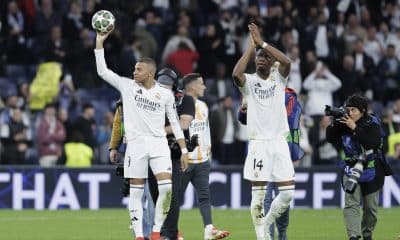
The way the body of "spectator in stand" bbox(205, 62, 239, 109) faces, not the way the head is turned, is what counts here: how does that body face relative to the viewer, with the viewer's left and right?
facing the viewer

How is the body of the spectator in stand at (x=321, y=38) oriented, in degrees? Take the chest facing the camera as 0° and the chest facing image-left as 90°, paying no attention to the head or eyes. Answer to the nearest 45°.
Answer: approximately 0°

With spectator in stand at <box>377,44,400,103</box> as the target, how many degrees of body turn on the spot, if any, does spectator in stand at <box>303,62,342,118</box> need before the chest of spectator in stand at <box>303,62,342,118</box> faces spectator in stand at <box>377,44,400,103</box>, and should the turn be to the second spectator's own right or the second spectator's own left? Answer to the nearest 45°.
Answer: approximately 135° to the second spectator's own left

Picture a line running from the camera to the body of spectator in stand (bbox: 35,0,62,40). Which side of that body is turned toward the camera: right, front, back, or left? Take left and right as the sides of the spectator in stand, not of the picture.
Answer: front

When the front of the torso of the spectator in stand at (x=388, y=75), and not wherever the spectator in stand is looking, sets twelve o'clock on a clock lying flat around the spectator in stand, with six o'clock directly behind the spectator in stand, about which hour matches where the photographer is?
The photographer is roughly at 12 o'clock from the spectator in stand.

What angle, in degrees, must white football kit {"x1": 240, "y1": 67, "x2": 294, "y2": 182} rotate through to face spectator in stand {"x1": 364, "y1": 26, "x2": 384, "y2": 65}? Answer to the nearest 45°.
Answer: approximately 180°

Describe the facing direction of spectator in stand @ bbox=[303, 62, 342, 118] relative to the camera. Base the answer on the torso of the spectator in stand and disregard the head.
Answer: toward the camera

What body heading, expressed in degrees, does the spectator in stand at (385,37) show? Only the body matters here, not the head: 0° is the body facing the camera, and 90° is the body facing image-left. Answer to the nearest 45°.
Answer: approximately 0°

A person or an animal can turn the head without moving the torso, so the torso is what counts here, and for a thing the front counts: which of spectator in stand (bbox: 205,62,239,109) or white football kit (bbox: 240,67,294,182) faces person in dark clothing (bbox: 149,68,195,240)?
the spectator in stand

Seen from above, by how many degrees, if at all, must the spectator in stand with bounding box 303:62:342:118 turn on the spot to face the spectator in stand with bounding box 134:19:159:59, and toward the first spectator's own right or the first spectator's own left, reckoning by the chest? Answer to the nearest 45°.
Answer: approximately 90° to the first spectator's own right

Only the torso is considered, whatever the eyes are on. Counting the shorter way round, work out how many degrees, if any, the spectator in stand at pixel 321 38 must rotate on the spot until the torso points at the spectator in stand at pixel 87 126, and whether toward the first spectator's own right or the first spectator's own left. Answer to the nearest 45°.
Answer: approximately 45° to the first spectator's own right

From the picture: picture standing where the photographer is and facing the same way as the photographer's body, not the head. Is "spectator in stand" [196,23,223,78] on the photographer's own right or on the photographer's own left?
on the photographer's own right
